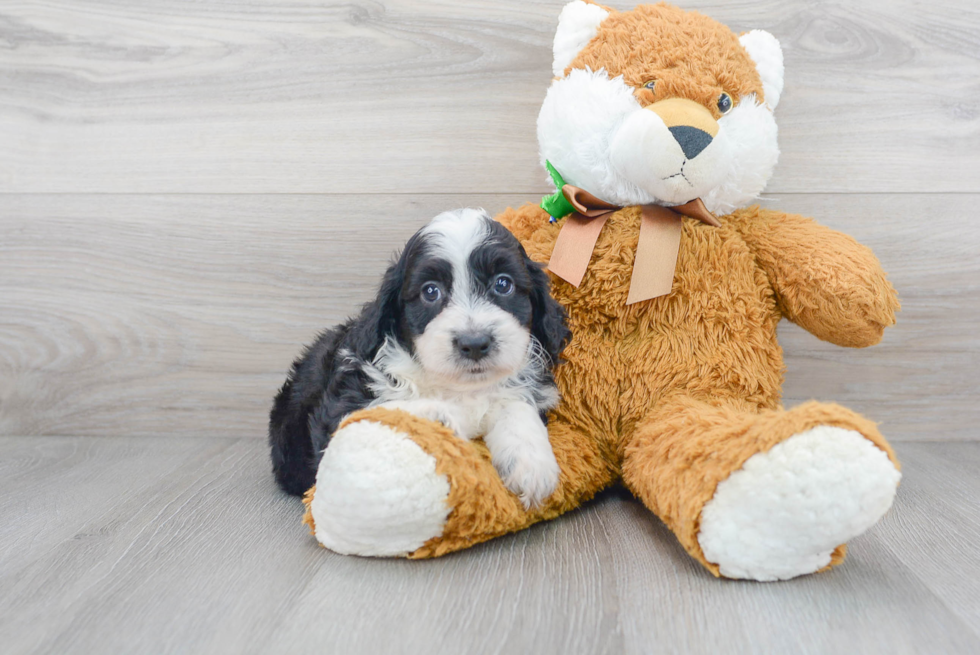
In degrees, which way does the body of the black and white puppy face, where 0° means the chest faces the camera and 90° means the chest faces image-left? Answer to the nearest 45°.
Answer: approximately 315°

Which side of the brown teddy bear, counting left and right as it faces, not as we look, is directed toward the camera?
front

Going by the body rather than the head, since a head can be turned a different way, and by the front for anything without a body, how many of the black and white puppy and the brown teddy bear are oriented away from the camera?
0
